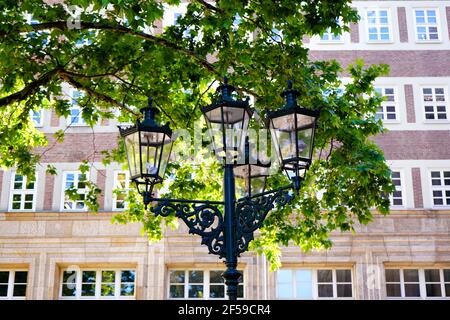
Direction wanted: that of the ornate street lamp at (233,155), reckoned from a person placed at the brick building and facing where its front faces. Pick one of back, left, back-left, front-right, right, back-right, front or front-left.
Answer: front

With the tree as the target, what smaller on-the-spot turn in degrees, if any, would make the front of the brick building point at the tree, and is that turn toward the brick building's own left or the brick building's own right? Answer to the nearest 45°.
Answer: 0° — it already faces it

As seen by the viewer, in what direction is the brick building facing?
toward the camera
